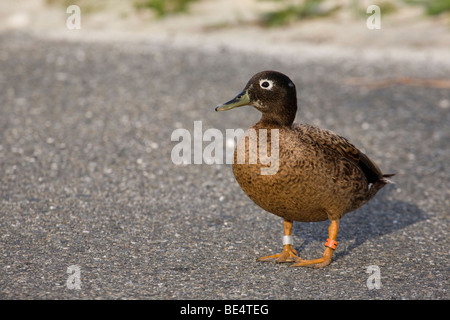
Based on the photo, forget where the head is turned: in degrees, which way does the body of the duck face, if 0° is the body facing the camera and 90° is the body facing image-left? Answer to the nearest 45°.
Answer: approximately 45°
